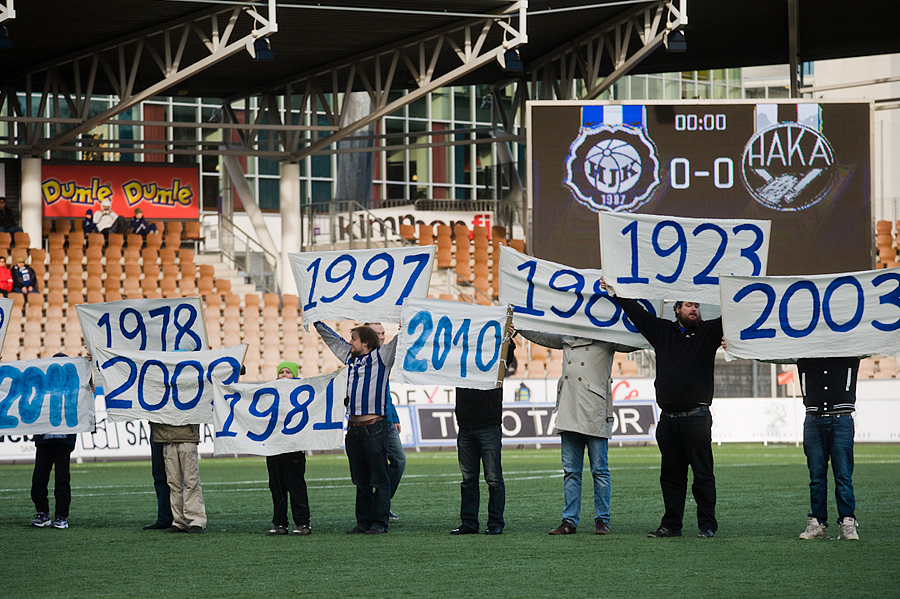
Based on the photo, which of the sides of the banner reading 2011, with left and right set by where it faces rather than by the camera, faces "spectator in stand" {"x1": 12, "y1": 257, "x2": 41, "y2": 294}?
back

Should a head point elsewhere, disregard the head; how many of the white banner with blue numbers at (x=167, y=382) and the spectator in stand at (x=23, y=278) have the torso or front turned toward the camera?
2

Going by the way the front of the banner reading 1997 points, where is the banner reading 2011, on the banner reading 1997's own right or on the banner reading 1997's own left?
on the banner reading 1997's own right

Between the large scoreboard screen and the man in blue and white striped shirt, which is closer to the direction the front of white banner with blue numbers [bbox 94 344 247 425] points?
the man in blue and white striped shirt

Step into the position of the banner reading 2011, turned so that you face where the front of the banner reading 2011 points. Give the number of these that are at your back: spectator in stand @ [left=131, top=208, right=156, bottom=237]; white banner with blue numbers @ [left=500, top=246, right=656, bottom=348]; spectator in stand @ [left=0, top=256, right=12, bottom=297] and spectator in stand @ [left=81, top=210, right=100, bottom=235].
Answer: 3

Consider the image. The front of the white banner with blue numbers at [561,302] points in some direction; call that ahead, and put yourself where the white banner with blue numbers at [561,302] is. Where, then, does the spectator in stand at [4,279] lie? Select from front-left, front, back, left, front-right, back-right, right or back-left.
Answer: back-right

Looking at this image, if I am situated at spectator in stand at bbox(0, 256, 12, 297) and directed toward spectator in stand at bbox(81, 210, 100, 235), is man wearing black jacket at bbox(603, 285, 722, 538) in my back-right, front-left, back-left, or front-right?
back-right

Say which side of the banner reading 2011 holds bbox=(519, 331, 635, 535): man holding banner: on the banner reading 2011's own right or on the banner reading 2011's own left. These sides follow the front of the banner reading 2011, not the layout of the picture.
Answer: on the banner reading 2011's own left

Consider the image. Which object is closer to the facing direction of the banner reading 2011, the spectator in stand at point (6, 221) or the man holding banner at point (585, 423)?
the man holding banner

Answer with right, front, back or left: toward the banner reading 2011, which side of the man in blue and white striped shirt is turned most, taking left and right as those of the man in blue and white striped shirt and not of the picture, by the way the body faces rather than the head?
right

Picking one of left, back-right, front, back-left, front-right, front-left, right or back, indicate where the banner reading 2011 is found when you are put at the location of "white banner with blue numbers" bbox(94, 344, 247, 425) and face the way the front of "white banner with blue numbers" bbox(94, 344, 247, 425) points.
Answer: back-right

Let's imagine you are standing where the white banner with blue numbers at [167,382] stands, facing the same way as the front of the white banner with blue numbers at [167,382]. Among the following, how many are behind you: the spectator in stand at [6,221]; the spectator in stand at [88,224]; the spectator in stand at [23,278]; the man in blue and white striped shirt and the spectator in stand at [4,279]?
4

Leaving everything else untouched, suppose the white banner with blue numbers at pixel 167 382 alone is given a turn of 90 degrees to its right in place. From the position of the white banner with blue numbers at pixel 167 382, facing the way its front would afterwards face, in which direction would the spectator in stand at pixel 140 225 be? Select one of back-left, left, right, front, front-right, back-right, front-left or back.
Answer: right

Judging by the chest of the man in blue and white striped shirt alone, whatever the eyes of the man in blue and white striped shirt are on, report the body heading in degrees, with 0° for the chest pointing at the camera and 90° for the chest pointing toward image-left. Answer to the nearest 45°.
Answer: approximately 45°
